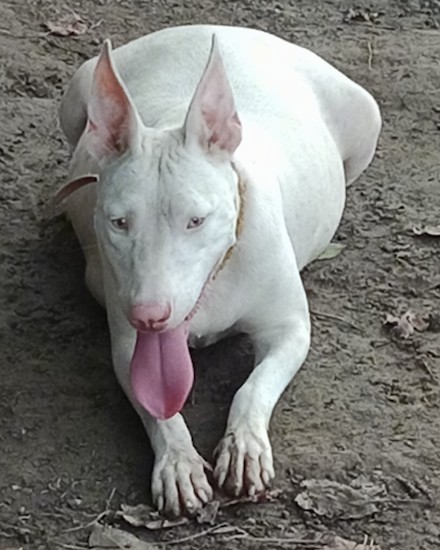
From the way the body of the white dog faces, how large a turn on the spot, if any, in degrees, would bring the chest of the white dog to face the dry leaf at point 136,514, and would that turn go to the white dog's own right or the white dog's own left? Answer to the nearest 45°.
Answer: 0° — it already faces it

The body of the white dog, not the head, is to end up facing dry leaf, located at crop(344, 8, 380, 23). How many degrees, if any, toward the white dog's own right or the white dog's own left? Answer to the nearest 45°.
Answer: approximately 180°

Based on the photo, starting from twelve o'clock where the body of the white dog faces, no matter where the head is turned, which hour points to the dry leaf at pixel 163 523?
The dry leaf is roughly at 12 o'clock from the white dog.

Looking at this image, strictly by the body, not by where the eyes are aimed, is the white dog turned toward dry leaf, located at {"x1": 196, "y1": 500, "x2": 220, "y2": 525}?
yes

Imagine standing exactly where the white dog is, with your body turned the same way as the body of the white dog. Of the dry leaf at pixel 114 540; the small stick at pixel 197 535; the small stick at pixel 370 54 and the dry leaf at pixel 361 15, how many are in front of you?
2

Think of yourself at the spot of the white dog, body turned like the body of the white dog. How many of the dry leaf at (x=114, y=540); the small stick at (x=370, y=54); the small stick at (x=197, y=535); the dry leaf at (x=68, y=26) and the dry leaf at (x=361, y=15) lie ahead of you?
2

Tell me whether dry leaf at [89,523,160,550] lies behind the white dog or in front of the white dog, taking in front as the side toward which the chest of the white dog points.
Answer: in front

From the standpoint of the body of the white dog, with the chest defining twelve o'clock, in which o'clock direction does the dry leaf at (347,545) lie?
The dry leaf is roughly at 11 o'clock from the white dog.

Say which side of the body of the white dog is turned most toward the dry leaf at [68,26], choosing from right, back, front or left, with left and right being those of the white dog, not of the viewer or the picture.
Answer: back

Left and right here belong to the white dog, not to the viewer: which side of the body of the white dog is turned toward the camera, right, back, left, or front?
front

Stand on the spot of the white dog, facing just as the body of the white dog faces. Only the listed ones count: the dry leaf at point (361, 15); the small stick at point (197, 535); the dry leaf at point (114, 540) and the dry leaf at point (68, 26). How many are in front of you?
2

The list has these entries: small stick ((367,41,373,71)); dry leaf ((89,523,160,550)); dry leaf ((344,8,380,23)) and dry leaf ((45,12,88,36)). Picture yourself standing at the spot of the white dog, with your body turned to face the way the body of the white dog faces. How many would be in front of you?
1

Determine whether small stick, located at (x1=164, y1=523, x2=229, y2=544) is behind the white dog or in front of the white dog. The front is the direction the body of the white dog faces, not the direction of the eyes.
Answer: in front

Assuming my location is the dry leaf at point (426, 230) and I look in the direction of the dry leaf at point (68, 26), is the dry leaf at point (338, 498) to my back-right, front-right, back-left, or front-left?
back-left

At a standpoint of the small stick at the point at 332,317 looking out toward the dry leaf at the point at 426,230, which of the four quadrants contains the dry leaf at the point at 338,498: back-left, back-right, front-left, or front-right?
back-right
